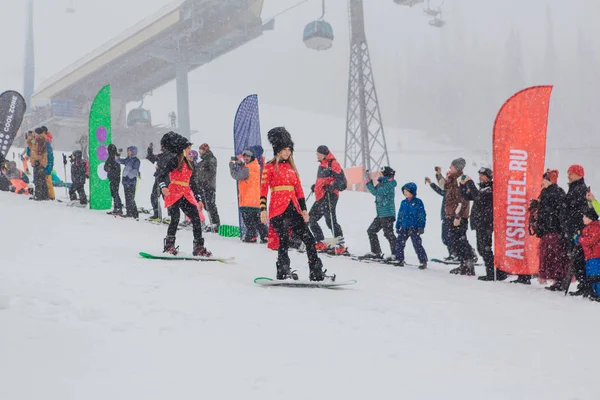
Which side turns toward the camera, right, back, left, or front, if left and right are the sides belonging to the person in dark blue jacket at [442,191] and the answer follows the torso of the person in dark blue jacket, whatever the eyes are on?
left

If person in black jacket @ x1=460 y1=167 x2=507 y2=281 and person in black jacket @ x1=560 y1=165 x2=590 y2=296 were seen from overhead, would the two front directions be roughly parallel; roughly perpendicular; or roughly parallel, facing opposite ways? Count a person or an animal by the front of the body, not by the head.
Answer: roughly parallel

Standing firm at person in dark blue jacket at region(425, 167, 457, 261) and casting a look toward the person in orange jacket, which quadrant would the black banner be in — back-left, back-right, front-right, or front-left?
front-right

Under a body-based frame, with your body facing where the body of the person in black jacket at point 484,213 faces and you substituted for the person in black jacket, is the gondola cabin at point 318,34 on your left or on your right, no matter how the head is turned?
on your right

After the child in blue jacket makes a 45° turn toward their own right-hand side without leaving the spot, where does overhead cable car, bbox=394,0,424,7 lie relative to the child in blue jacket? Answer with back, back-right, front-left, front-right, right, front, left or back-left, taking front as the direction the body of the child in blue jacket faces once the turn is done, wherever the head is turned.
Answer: right

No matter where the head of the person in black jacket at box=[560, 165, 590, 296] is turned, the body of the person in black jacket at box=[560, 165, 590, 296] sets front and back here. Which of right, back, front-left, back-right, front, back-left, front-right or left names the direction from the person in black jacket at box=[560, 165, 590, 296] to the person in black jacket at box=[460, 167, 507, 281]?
front-right

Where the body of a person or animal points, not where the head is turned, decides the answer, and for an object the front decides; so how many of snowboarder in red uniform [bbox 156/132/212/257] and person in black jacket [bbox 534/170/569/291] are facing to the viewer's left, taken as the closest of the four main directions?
1

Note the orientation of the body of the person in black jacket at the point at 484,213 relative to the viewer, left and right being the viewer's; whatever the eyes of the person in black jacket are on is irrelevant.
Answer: facing to the left of the viewer

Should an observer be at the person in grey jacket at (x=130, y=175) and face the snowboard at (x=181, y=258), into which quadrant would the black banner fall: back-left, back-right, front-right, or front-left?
back-right

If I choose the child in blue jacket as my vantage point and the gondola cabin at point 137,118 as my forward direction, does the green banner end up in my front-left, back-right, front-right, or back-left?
front-left
